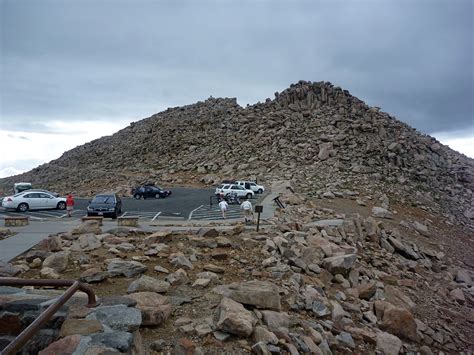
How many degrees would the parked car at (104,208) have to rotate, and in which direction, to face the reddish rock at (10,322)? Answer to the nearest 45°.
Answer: approximately 45° to its left

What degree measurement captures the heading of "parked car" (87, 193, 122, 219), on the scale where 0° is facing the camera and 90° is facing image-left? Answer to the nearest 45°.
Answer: approximately 45°

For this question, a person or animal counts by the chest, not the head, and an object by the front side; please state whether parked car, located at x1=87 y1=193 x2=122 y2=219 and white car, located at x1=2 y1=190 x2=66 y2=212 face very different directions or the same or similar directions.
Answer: very different directions

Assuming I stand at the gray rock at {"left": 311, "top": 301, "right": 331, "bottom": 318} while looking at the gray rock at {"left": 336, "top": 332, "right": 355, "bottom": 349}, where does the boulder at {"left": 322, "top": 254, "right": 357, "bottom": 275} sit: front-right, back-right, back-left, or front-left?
back-left

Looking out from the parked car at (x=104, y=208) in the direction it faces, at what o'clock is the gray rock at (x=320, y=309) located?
The gray rock is roughly at 10 o'clock from the parked car.

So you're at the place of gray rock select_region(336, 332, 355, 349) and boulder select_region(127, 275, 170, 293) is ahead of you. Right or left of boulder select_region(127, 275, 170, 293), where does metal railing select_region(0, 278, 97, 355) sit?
left
